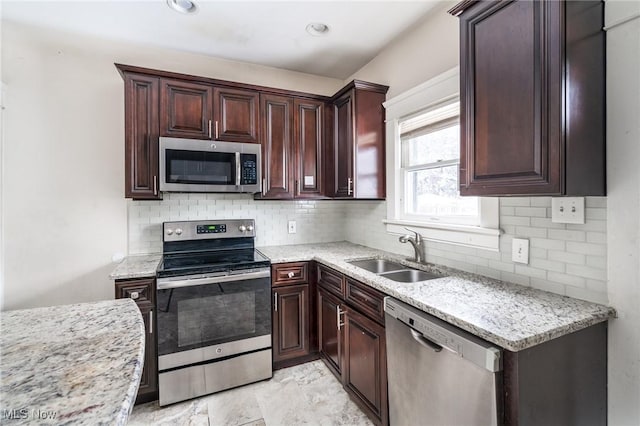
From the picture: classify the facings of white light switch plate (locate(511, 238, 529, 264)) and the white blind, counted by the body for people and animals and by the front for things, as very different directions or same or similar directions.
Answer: same or similar directions

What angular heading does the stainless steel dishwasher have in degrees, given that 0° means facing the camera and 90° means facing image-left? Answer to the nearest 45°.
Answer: approximately 45°

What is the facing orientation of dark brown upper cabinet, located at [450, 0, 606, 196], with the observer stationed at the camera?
facing the viewer and to the left of the viewer

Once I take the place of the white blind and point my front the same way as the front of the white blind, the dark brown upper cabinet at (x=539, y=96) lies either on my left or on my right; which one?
on my left

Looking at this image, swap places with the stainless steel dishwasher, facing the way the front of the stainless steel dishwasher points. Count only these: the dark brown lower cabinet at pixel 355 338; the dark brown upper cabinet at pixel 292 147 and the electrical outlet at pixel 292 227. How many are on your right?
3

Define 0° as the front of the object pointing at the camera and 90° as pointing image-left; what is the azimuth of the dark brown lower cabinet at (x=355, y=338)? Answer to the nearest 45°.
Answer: approximately 45°

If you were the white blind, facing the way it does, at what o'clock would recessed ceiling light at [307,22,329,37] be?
The recessed ceiling light is roughly at 1 o'clock from the white blind.

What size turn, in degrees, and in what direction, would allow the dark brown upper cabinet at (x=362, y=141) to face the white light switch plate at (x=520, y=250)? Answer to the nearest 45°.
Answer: approximately 90° to its left

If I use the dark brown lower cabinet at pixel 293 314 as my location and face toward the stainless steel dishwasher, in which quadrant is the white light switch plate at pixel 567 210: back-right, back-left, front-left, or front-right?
front-left

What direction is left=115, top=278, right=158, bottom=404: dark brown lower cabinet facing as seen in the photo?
toward the camera

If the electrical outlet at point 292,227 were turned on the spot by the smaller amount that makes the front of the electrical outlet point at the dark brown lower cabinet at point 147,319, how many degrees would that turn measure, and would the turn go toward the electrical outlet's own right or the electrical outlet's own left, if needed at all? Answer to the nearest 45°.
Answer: approximately 45° to the electrical outlet's own right

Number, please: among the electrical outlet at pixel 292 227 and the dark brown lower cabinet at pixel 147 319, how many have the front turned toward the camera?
2

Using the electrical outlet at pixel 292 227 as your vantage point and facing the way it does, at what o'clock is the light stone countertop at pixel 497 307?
The light stone countertop is roughly at 11 o'clock from the electrical outlet.

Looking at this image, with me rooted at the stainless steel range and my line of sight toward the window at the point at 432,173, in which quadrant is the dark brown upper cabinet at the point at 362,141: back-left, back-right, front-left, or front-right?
front-left

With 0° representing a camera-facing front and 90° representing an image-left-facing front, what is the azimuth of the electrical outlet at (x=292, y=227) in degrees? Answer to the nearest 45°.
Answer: approximately 0°

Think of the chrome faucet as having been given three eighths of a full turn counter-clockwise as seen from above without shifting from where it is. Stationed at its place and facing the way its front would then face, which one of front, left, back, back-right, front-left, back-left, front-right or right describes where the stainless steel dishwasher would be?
right
